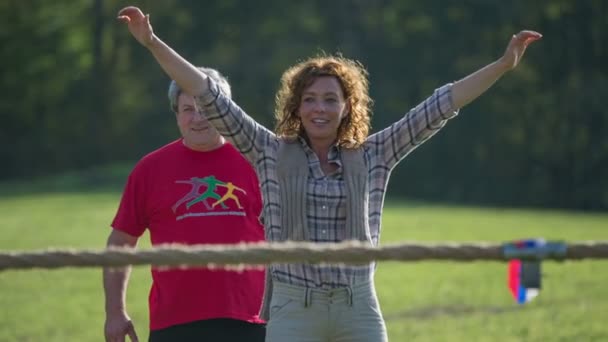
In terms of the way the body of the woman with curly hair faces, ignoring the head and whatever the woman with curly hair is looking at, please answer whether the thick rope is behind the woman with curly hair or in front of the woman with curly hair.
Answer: in front

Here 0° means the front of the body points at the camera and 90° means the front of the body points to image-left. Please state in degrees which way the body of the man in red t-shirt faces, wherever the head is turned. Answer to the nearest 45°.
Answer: approximately 0°

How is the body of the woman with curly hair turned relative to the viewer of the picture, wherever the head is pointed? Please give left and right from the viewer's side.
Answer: facing the viewer

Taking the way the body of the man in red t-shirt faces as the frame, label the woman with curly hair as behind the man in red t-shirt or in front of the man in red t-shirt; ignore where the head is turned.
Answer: in front

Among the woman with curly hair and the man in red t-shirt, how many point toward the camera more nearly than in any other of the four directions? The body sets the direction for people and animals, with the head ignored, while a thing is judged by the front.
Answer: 2
